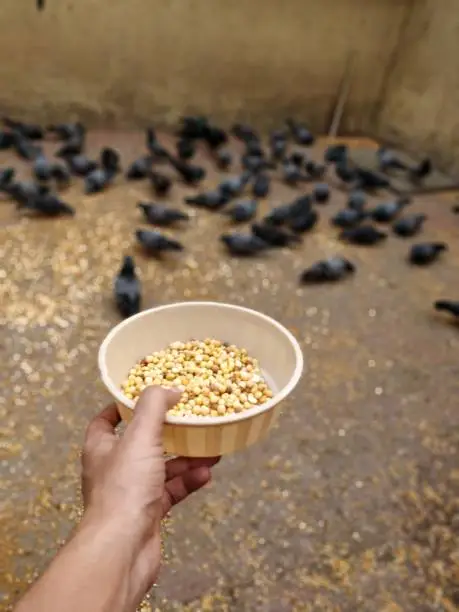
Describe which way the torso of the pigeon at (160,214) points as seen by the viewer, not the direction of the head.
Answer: to the viewer's left

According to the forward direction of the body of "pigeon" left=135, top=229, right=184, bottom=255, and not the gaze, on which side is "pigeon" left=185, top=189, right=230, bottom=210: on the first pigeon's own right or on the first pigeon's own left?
on the first pigeon's own right

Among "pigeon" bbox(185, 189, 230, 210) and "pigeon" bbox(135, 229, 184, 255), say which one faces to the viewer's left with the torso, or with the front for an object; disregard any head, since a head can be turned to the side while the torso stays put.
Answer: "pigeon" bbox(135, 229, 184, 255)

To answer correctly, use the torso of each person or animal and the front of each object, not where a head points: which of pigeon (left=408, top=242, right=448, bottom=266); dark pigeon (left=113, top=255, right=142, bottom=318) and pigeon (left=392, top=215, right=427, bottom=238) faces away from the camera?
the dark pigeon

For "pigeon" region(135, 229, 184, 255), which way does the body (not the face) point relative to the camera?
to the viewer's left

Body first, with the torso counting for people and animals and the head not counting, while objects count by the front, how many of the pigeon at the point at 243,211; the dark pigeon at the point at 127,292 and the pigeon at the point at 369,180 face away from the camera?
1

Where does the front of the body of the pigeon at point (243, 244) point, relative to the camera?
to the viewer's left

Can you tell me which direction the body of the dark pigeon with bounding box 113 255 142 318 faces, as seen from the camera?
away from the camera

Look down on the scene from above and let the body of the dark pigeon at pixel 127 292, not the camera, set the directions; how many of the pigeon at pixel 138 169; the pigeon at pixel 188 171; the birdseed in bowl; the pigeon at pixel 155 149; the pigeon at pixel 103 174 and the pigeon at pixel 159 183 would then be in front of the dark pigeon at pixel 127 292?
5

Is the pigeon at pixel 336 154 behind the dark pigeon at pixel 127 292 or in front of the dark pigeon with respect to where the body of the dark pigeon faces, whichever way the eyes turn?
in front

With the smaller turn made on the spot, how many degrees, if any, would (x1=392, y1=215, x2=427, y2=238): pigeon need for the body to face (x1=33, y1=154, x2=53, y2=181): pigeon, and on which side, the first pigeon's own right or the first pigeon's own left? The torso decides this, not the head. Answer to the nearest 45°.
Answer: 0° — it already faces it
